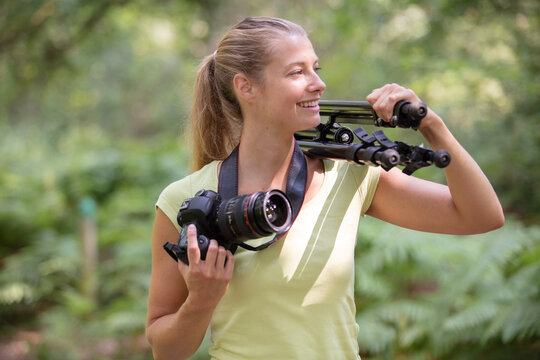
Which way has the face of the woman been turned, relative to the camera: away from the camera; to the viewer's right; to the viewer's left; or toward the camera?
to the viewer's right

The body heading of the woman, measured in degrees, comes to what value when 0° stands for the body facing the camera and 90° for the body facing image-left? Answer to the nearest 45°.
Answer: approximately 0°
